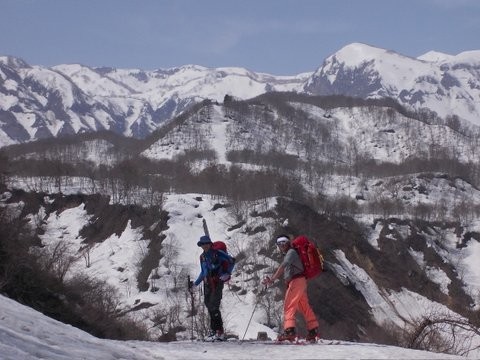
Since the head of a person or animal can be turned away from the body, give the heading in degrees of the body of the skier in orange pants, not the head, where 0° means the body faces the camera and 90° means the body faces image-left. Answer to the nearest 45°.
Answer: approximately 90°

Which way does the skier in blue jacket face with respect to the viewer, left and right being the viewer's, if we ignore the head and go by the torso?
facing the viewer and to the left of the viewer

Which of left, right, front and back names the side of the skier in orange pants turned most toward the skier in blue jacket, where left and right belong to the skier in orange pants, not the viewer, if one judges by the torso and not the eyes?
front

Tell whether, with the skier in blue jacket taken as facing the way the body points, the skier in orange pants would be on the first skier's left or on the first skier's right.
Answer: on the first skier's left

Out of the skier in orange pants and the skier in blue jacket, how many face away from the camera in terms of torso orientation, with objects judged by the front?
0
